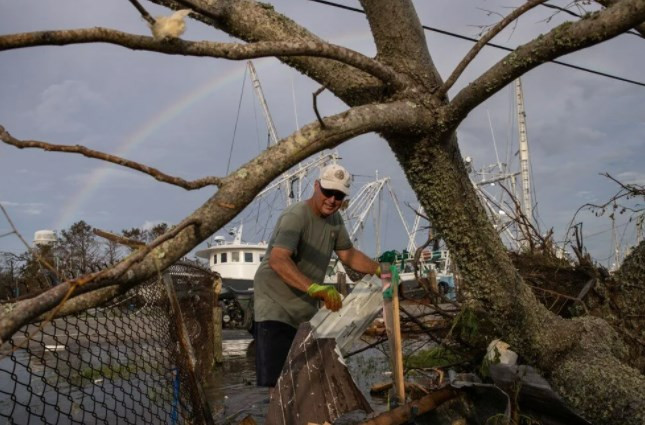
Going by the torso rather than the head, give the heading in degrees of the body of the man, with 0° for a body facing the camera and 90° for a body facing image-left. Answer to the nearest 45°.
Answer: approximately 315°

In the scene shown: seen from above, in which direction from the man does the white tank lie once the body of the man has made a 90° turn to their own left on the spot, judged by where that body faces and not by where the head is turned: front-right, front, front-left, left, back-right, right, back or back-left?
left

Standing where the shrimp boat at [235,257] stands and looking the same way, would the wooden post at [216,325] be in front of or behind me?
in front

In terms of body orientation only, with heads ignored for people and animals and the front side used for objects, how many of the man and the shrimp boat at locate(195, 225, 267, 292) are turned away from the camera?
0

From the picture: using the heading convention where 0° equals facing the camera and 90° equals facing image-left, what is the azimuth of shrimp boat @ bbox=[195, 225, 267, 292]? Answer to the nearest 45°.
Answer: approximately 45°
